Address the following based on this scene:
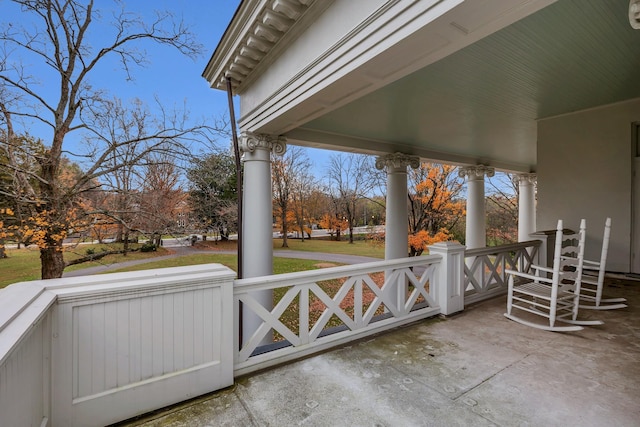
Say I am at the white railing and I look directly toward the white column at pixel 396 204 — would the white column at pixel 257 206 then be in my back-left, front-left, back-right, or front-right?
front-left

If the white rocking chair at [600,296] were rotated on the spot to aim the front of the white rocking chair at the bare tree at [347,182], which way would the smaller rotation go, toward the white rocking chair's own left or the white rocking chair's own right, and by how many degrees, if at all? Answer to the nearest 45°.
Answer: approximately 45° to the white rocking chair's own right

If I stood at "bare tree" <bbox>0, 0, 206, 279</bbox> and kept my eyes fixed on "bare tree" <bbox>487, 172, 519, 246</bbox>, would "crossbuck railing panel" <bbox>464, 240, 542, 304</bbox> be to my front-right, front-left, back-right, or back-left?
front-right

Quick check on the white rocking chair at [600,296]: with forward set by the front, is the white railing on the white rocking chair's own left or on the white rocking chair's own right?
on the white rocking chair's own left

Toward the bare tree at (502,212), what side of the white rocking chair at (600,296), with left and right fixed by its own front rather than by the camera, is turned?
right

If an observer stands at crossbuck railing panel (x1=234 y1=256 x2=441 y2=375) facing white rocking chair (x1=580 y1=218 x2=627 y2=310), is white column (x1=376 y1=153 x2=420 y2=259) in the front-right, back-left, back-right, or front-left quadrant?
front-left

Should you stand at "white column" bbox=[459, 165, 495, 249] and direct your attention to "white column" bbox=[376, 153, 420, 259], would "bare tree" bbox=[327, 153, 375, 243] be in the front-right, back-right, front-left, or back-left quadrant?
back-right

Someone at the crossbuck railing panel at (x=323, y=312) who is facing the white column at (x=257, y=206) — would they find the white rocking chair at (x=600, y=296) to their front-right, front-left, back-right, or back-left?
back-right

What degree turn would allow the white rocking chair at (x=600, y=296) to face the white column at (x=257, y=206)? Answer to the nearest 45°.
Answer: approximately 45° to its left

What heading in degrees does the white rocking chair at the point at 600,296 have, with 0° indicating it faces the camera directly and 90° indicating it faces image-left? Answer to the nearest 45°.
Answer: approximately 90°

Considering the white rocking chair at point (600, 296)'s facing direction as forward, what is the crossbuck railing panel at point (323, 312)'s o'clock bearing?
The crossbuck railing panel is roughly at 10 o'clock from the white rocking chair.
